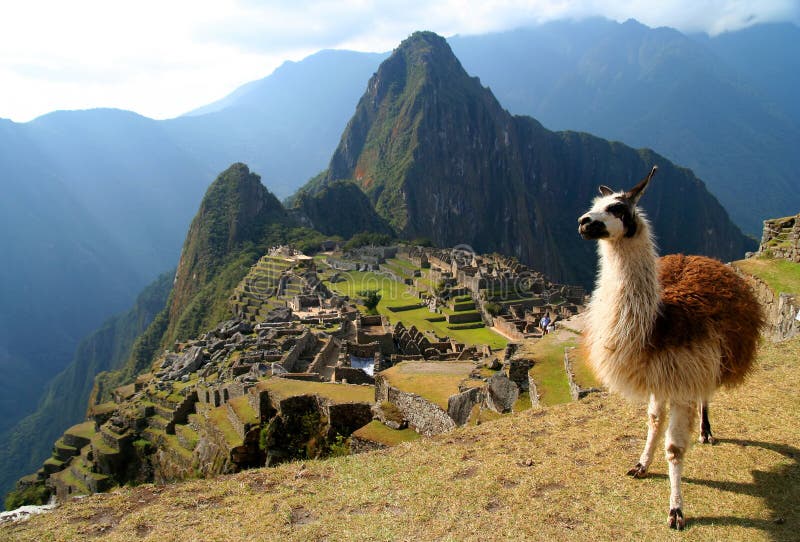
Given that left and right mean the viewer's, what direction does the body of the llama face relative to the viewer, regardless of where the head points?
facing the viewer and to the left of the viewer

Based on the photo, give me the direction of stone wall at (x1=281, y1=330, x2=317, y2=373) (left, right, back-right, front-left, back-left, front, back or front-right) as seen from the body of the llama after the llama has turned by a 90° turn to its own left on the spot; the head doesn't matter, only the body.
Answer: back

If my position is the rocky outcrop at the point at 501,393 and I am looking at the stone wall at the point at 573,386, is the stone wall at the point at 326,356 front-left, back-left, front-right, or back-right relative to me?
back-left

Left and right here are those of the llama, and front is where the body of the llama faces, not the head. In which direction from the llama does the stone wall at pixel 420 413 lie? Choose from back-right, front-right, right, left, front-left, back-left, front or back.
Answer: right

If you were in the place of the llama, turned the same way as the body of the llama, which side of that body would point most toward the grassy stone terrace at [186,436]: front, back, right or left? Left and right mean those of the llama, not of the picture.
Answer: right

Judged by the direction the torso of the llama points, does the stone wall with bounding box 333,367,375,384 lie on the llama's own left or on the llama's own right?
on the llama's own right

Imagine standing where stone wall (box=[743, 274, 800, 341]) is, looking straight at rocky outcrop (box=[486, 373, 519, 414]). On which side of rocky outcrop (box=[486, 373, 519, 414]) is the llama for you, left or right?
left

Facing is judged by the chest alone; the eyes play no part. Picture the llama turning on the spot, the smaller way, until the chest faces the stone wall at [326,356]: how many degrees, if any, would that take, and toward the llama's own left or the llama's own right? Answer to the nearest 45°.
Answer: approximately 90° to the llama's own right

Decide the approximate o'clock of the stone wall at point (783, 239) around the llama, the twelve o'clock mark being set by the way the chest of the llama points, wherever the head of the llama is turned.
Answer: The stone wall is roughly at 5 o'clock from the llama.

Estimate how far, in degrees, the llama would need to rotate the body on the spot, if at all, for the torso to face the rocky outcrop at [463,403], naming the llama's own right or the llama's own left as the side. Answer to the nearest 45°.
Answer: approximately 90° to the llama's own right

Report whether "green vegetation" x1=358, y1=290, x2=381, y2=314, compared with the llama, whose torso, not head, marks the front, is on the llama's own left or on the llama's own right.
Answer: on the llama's own right
